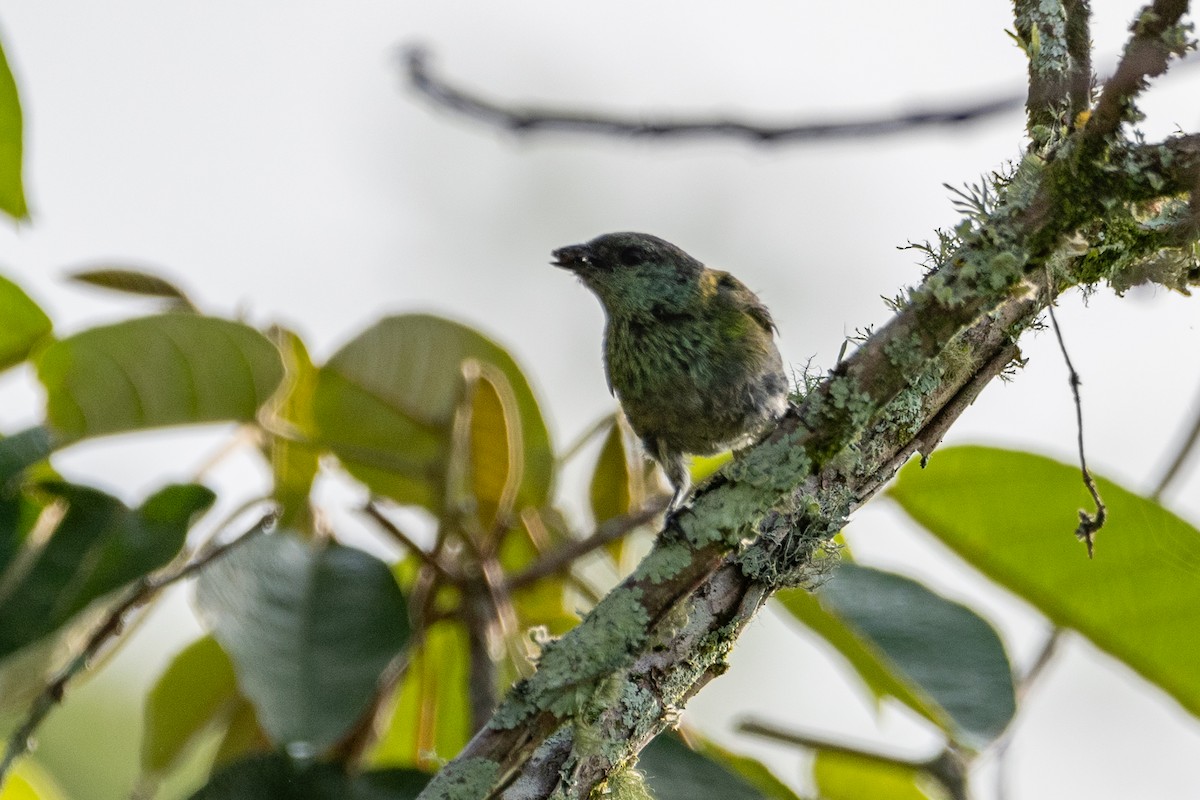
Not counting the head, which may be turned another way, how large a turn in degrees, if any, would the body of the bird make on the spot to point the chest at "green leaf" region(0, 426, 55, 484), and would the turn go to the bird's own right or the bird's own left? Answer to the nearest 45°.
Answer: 0° — it already faces it

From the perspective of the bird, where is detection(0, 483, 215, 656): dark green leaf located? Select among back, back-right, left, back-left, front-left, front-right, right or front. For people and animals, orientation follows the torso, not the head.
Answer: front

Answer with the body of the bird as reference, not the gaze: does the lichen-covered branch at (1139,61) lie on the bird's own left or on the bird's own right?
on the bird's own left

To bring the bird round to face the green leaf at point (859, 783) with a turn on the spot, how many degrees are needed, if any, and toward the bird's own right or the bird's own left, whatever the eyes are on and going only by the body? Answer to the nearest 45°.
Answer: approximately 90° to the bird's own left

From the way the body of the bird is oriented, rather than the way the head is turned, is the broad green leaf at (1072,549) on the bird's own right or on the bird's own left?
on the bird's own left
